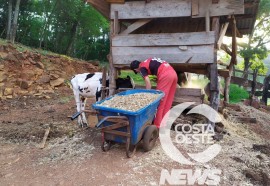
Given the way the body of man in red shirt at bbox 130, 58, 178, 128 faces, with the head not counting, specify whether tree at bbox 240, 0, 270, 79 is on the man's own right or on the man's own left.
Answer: on the man's own right

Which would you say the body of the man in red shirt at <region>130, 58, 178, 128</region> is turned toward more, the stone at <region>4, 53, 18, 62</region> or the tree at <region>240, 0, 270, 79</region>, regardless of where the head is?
the stone

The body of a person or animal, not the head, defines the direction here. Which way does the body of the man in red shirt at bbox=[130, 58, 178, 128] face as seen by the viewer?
to the viewer's left
